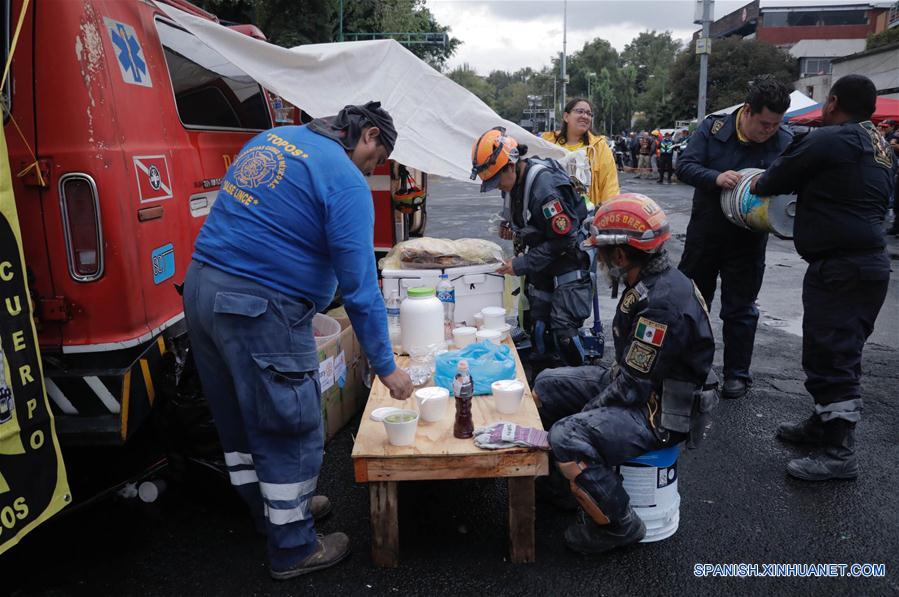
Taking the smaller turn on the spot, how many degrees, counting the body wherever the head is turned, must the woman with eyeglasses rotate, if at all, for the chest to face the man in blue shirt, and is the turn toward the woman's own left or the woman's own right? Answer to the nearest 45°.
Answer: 0° — they already face them

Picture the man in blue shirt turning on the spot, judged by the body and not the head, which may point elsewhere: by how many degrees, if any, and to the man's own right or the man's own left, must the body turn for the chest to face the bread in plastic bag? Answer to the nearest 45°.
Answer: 0° — they already face it

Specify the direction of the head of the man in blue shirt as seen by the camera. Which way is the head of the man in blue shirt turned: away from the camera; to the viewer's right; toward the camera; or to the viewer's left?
to the viewer's right

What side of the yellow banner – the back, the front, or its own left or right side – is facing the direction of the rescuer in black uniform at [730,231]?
left

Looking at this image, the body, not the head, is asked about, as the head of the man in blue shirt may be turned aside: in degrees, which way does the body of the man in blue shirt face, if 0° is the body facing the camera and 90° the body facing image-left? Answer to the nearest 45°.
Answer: approximately 225°

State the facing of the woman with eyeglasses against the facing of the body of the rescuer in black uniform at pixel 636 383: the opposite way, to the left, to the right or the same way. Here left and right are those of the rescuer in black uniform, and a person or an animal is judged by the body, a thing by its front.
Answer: to the left

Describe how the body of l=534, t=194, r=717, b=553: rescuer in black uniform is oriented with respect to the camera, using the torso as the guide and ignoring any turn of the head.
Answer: to the viewer's left

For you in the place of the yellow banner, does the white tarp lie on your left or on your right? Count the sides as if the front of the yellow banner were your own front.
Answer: on your left

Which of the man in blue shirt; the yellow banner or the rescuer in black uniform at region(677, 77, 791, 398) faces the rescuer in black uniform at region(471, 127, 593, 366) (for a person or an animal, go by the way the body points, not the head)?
the man in blue shirt

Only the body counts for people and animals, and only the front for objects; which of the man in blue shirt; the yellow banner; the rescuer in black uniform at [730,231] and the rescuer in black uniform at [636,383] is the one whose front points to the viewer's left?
the rescuer in black uniform at [636,383]

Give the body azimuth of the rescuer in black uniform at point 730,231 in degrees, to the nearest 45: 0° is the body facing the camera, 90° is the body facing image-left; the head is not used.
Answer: approximately 315°

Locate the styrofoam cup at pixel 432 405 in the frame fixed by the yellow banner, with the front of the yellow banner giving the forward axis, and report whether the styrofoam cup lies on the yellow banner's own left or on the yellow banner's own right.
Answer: on the yellow banner's own left
